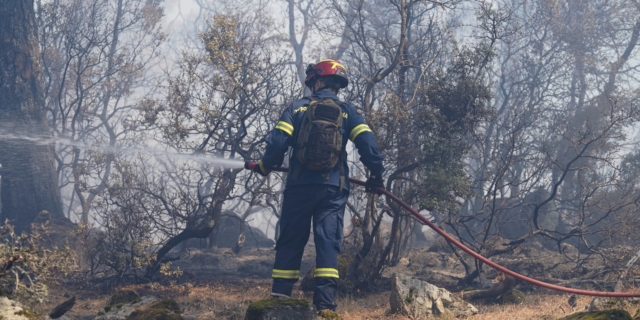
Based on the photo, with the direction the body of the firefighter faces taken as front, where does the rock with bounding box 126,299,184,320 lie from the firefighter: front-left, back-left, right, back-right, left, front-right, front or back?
back-left

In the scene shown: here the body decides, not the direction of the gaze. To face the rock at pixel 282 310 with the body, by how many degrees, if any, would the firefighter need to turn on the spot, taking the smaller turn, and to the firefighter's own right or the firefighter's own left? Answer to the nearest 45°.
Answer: approximately 180°

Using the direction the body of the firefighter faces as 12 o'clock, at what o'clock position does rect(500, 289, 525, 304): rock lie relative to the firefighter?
The rock is roughly at 2 o'clock from the firefighter.

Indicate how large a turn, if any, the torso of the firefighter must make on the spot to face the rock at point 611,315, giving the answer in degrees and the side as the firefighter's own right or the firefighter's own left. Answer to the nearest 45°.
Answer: approximately 135° to the firefighter's own right

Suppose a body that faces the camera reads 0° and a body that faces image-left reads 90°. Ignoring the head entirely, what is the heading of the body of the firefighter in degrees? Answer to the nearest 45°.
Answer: approximately 180°

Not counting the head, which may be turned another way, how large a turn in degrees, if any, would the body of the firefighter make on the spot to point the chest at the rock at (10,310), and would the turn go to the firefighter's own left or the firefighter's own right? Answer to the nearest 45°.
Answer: approximately 135° to the firefighter's own left

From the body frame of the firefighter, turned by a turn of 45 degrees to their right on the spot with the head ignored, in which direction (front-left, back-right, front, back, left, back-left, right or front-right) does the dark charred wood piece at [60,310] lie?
back-left

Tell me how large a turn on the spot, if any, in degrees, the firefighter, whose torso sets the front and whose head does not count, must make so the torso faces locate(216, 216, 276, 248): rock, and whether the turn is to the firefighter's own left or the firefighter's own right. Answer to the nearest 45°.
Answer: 0° — they already face it

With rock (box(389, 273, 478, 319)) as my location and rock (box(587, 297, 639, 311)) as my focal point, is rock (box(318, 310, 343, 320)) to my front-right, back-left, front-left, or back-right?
back-right

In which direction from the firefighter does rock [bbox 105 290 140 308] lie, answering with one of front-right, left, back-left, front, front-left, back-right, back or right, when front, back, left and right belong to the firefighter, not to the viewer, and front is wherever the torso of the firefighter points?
left
